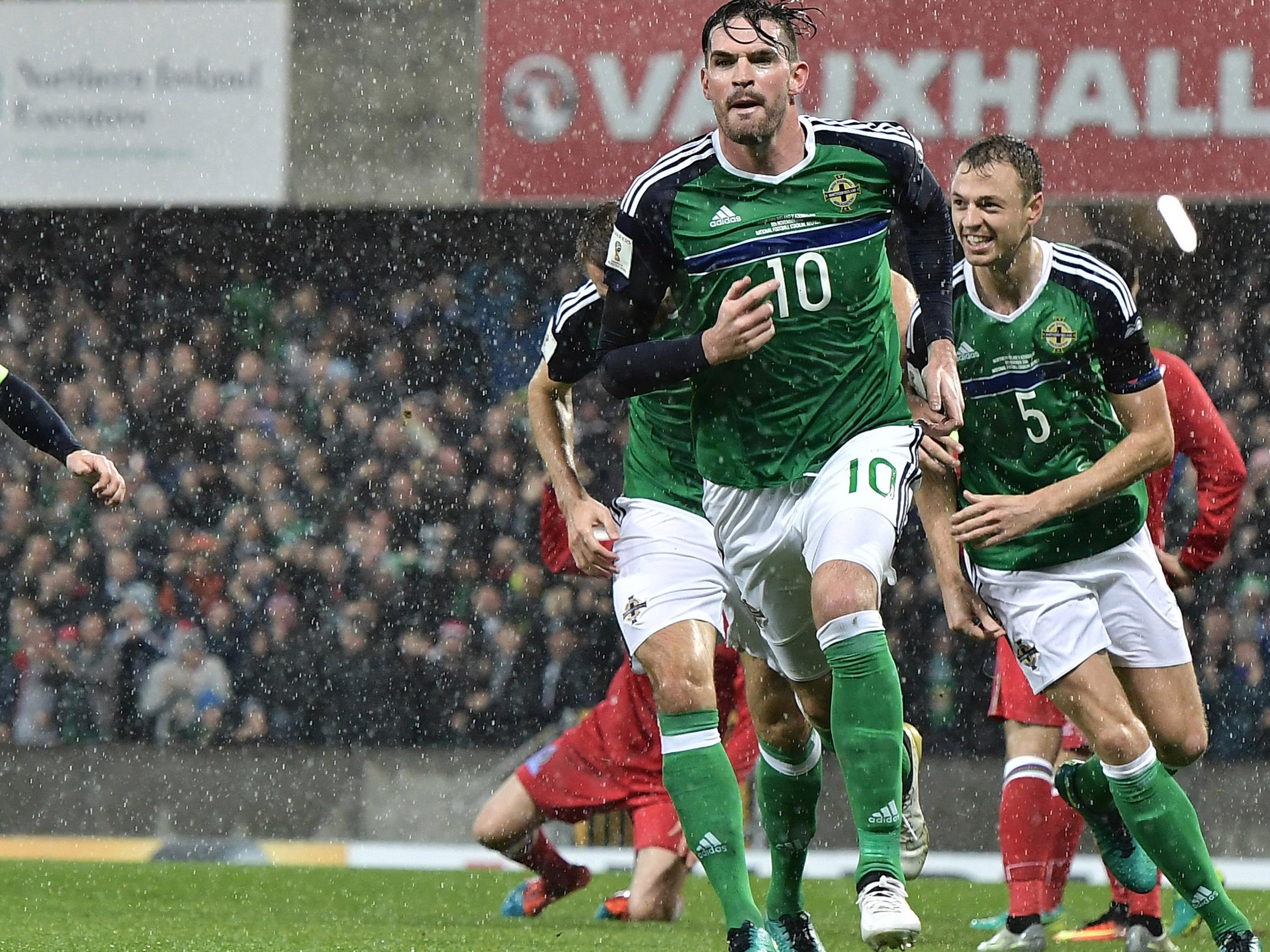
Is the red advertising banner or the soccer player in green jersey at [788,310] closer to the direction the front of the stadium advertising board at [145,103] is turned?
the soccer player in green jersey

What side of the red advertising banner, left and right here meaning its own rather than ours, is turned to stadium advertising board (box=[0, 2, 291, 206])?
right

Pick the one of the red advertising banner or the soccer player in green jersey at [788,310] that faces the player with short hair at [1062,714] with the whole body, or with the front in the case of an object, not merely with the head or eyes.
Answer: the red advertising banner

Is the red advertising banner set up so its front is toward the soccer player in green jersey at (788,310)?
yes

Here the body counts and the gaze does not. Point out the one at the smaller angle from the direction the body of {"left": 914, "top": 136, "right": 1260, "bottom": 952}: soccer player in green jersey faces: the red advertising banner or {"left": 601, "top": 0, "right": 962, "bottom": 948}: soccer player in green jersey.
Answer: the soccer player in green jersey

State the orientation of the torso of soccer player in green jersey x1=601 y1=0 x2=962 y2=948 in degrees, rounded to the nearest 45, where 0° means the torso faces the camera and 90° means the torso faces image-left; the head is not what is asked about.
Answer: approximately 0°

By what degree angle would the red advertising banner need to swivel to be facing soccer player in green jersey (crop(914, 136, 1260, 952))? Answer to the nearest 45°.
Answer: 0° — it already faces them

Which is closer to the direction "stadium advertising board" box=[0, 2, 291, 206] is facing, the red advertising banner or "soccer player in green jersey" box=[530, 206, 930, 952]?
the soccer player in green jersey

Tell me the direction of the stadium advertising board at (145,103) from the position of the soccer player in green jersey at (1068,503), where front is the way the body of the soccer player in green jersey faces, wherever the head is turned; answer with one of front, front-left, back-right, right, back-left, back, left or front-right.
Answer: right
